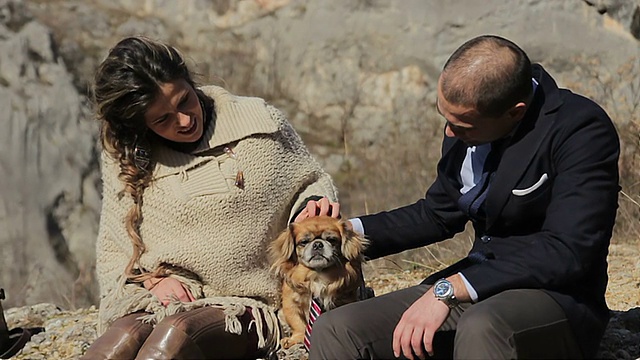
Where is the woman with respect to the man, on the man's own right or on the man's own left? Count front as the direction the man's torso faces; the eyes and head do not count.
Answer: on the man's own right

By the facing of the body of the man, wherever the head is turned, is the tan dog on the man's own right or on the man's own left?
on the man's own right

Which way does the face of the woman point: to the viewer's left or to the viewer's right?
to the viewer's right

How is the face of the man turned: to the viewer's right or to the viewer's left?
to the viewer's left

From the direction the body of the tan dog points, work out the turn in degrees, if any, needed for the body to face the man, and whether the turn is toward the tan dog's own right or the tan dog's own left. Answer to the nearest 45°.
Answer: approximately 45° to the tan dog's own left

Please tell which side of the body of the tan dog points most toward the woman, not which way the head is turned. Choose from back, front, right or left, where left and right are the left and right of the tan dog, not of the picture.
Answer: right

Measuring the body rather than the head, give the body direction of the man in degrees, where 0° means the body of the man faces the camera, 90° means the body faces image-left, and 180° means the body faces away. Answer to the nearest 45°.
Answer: approximately 45°

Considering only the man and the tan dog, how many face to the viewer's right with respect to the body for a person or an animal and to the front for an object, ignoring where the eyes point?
0

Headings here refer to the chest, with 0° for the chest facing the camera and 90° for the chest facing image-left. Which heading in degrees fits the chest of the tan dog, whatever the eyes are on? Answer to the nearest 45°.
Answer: approximately 0°
